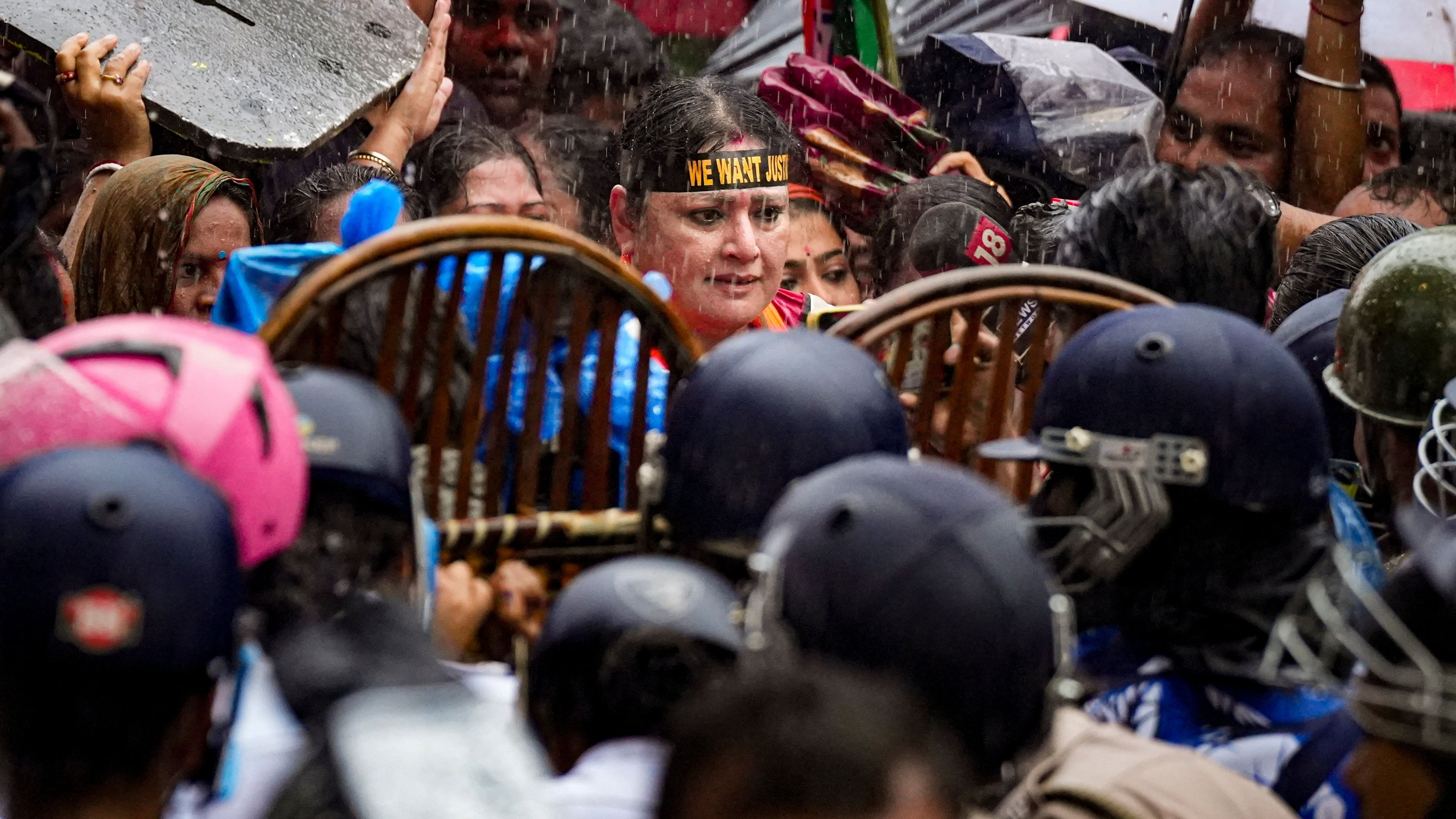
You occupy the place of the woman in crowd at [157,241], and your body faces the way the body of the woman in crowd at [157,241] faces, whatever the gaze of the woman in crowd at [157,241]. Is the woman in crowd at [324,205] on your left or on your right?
on your left

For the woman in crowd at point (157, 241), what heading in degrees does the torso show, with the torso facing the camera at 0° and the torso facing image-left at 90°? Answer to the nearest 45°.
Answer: approximately 315°

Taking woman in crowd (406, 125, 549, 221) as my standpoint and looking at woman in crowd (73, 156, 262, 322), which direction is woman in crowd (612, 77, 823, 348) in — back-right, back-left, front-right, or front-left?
front-left

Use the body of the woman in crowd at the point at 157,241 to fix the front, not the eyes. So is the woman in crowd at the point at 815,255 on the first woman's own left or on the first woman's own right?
on the first woman's own left

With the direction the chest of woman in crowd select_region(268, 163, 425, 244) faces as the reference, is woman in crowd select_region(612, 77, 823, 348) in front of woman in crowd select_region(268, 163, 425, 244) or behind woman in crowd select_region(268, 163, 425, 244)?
in front

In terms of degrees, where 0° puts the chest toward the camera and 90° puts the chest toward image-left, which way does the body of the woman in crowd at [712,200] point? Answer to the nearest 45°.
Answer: approximately 315°

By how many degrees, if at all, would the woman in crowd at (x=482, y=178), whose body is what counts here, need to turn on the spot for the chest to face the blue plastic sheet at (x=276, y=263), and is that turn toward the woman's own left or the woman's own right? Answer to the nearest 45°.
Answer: approximately 45° to the woman's own right
